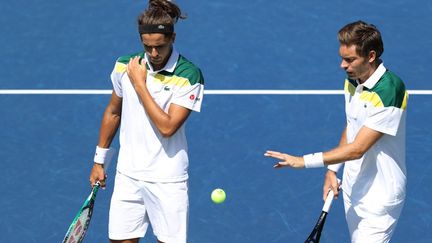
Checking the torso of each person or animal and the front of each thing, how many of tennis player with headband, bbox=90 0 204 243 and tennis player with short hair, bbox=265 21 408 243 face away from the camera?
0

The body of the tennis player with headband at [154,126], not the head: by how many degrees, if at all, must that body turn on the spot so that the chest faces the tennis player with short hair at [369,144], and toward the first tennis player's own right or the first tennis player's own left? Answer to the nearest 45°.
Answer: approximately 90° to the first tennis player's own left

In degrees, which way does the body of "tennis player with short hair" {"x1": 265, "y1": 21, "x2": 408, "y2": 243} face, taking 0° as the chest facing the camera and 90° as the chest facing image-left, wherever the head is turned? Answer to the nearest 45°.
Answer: approximately 45°

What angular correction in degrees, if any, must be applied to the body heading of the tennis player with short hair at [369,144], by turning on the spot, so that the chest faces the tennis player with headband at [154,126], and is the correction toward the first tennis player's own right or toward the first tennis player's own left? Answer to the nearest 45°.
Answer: approximately 45° to the first tennis player's own right

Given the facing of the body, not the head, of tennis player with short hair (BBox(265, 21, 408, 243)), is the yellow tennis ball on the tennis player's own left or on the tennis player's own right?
on the tennis player's own right

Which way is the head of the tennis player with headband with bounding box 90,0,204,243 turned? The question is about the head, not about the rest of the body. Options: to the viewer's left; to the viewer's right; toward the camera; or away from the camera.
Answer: toward the camera

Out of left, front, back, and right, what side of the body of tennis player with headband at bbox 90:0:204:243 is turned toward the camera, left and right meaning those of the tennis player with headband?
front
